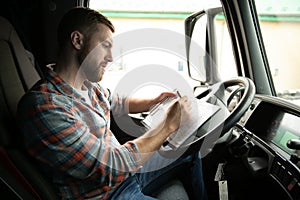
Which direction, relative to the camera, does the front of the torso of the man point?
to the viewer's right

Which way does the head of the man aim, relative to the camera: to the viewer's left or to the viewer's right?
to the viewer's right
